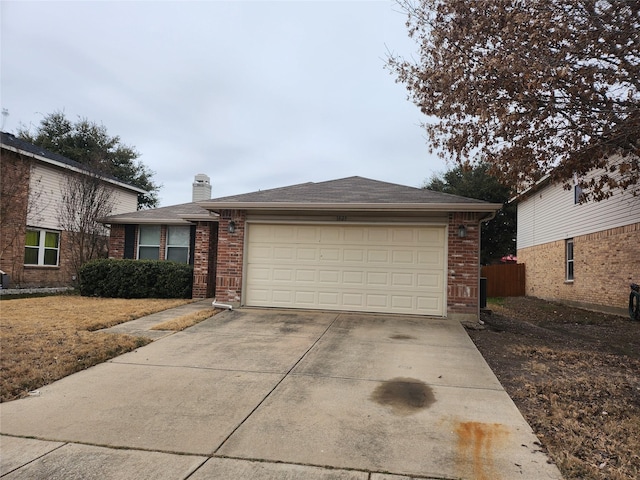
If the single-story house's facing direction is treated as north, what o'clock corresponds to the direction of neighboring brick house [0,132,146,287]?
The neighboring brick house is roughly at 4 o'clock from the single-story house.

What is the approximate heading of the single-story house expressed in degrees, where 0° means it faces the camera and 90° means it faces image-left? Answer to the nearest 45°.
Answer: approximately 0°

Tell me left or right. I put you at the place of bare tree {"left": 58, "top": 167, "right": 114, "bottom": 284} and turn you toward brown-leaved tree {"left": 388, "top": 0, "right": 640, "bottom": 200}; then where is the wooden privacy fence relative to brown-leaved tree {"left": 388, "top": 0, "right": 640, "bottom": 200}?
left

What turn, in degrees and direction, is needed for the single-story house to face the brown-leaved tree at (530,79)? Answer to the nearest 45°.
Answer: approximately 45° to its left

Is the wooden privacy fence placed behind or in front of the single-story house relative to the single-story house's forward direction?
behind

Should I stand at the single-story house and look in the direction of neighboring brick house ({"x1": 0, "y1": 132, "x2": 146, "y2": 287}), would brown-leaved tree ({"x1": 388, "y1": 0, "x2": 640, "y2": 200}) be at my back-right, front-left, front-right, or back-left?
back-left

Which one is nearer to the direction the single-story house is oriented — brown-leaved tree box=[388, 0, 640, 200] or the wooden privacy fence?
the brown-leaved tree

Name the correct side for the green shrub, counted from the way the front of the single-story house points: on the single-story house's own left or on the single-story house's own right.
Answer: on the single-story house's own right

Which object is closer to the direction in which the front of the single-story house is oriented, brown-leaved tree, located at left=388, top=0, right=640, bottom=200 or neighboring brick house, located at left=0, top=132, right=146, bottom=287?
the brown-leaved tree
